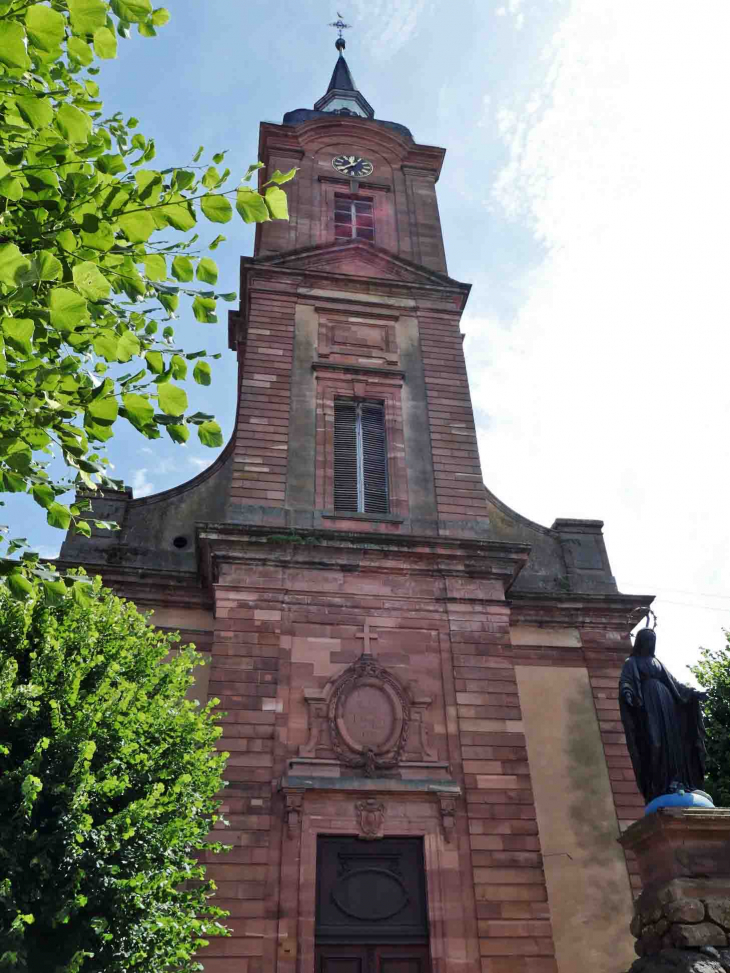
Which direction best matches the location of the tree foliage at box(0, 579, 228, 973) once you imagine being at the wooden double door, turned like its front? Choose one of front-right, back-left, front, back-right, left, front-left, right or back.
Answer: front-right

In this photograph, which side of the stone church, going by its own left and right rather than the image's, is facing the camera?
front

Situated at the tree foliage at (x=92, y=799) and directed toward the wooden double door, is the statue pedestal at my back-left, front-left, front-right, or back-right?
front-right

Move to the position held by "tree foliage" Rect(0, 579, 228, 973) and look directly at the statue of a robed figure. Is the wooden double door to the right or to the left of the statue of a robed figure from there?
left

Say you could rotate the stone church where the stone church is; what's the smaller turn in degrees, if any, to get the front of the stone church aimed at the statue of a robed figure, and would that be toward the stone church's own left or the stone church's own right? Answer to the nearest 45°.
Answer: approximately 45° to the stone church's own left

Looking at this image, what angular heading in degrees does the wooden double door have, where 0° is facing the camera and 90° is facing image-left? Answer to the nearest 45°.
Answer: approximately 0°

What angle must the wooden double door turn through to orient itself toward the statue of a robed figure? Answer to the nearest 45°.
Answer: approximately 45° to its left
